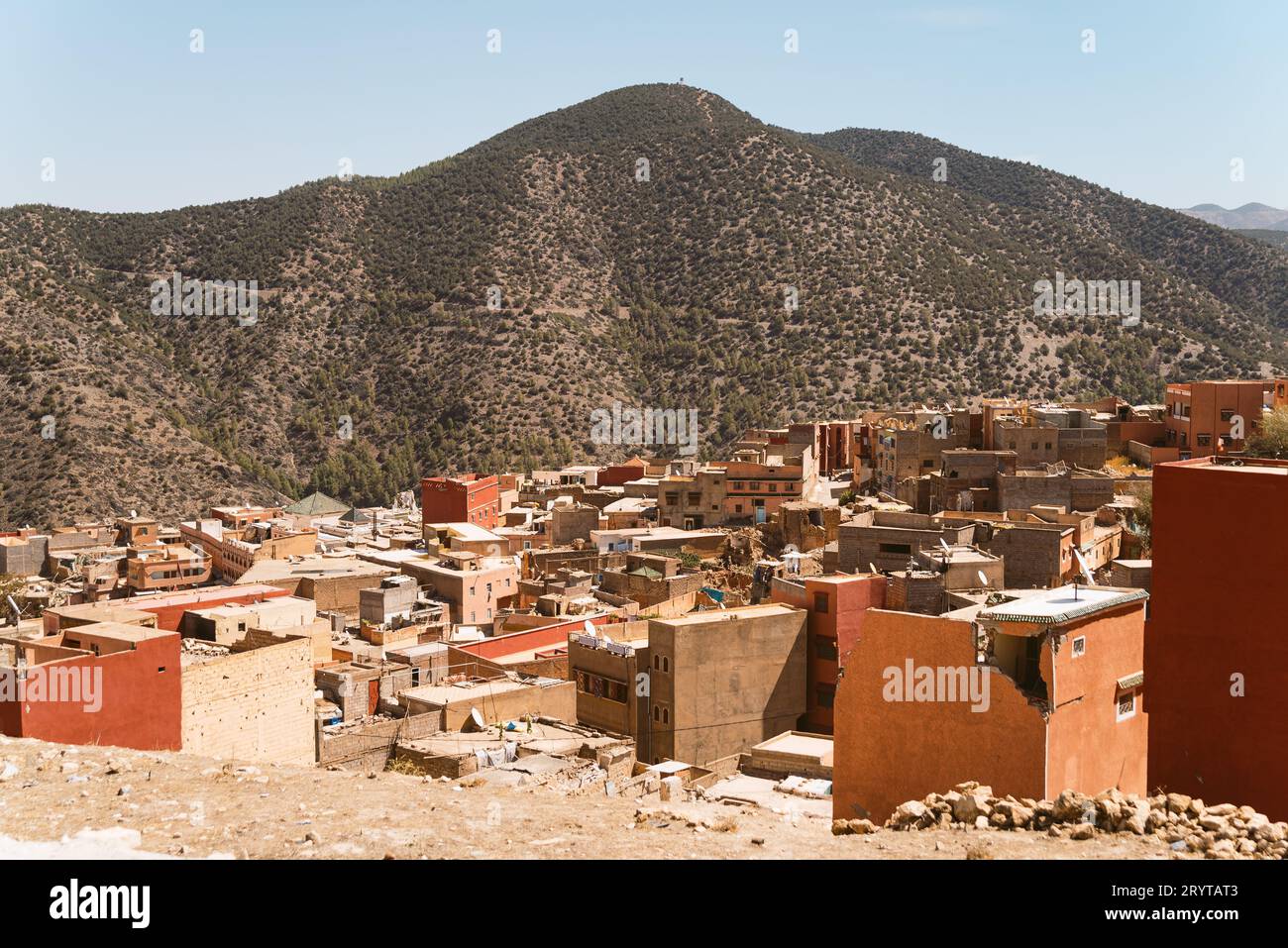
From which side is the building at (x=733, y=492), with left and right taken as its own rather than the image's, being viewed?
front

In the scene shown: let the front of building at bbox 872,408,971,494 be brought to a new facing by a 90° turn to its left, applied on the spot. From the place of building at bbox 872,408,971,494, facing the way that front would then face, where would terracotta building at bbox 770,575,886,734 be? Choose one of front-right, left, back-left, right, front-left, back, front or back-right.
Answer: front-right

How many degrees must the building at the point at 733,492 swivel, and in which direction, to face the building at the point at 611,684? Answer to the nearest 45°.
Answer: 0° — it already faces it

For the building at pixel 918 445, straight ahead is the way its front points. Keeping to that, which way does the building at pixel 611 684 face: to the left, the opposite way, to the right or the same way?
the same way

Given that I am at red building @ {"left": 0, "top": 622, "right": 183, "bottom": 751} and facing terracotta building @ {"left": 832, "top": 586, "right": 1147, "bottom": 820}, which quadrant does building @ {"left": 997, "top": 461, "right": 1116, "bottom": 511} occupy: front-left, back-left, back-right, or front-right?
front-left

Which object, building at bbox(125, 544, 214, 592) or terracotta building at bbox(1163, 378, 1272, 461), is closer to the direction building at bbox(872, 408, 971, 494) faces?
the building

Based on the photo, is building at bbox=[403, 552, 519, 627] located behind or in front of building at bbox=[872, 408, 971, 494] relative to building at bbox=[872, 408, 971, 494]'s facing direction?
in front

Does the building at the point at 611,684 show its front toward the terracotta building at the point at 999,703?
no

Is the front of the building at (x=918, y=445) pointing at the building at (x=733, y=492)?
no

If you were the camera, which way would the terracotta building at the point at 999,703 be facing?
facing the viewer and to the right of the viewer

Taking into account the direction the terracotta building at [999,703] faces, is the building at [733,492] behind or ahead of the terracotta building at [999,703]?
behind

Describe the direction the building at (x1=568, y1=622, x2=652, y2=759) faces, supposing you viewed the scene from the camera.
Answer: facing the viewer and to the left of the viewer

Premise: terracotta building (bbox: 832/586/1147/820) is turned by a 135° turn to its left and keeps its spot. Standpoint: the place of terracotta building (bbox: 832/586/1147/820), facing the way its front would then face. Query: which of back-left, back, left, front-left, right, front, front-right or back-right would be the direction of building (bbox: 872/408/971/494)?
front

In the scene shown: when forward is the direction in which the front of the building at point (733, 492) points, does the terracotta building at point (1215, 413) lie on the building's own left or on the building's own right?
on the building's own left

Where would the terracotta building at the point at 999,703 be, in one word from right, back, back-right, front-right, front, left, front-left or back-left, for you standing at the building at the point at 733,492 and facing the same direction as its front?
front

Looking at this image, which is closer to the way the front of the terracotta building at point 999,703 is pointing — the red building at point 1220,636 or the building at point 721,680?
the red building

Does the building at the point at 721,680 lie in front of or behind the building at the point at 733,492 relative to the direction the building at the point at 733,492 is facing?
in front
